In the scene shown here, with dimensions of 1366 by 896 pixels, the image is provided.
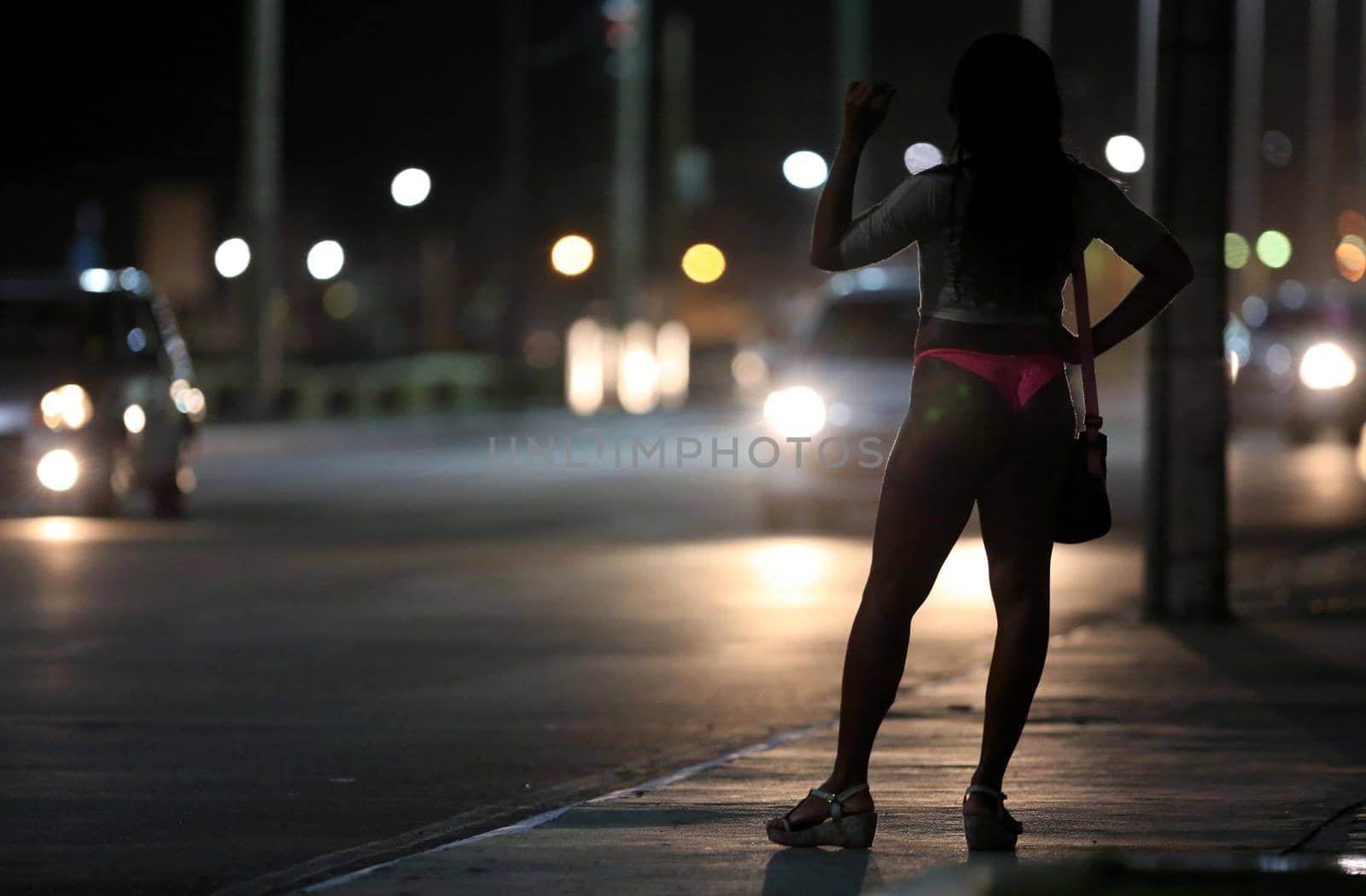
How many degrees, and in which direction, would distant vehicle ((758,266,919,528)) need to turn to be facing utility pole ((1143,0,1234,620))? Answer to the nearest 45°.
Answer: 0° — it already faces it

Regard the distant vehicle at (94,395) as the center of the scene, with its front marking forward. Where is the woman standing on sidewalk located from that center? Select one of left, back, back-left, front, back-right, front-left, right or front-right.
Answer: front-left

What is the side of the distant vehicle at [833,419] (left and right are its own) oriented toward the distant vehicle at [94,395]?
right

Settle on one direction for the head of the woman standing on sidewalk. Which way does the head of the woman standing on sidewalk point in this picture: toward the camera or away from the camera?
away from the camera

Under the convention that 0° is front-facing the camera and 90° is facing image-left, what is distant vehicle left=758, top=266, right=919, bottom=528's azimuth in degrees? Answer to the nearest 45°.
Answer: approximately 0°

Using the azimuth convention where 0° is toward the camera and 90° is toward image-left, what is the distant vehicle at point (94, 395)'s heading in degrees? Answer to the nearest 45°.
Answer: approximately 45°

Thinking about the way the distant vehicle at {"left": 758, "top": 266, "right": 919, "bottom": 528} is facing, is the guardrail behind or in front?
behind

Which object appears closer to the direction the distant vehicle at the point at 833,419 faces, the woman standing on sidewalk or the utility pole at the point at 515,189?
the woman standing on sidewalk

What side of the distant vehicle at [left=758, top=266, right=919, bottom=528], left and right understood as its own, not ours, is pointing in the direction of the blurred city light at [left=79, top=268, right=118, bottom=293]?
right

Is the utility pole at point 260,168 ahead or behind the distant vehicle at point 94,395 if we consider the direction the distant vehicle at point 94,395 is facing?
behind

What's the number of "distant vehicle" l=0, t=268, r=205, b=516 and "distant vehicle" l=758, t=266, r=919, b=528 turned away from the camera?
0

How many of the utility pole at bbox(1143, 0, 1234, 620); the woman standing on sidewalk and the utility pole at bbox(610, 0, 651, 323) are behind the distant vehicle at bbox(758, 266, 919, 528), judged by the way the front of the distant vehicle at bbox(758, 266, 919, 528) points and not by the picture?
1

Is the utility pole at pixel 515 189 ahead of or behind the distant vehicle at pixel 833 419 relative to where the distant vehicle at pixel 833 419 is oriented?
behind
